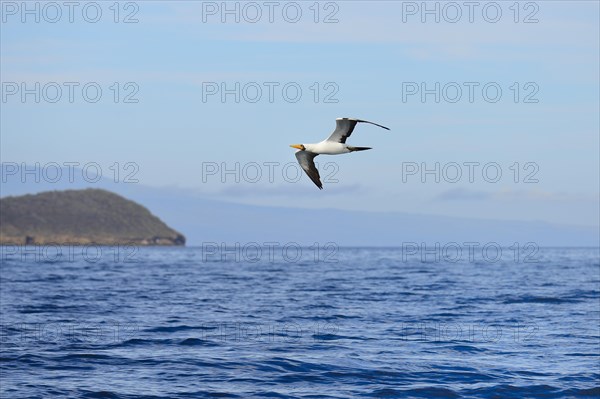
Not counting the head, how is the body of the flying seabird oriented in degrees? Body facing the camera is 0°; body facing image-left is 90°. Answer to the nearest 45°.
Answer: approximately 90°
